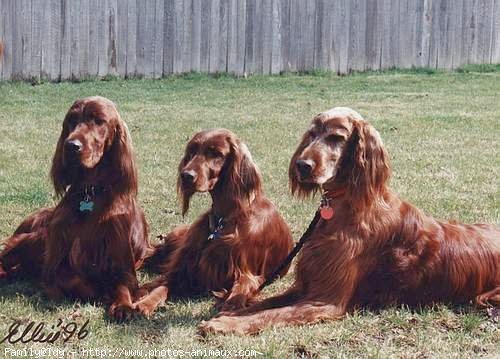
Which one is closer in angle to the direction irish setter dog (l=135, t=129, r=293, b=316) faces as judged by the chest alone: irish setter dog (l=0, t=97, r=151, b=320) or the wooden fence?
the irish setter dog

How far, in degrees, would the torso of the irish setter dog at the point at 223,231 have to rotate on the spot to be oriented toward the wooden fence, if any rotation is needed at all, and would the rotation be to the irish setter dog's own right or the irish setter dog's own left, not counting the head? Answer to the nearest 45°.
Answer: approximately 135° to the irish setter dog's own right

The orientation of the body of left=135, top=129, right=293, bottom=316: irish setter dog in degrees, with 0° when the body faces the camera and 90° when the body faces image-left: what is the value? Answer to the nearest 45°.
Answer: approximately 45°

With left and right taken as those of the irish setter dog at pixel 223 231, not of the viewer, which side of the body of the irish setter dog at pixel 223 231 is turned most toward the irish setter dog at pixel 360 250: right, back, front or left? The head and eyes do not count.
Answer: left
